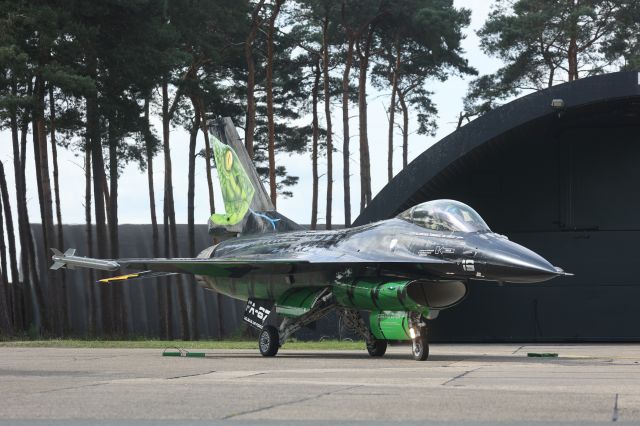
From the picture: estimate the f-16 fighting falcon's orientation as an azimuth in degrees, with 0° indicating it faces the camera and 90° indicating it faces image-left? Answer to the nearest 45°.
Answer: approximately 315°

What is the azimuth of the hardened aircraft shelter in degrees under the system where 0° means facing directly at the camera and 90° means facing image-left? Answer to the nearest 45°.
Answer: approximately 0°

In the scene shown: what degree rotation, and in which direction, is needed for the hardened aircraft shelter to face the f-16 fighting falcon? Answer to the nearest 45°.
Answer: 0° — it already faces it
